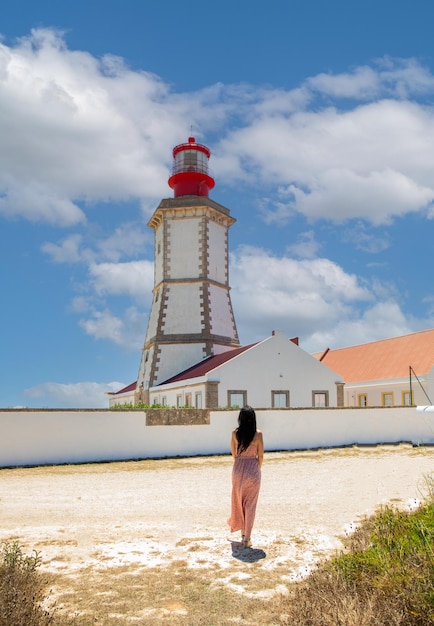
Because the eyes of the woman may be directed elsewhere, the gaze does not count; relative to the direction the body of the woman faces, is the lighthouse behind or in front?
in front

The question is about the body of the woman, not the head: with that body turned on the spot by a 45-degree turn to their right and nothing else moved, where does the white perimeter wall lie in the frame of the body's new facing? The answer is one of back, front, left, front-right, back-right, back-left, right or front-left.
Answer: front-left

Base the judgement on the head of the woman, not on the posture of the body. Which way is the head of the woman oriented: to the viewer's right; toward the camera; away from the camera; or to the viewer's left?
away from the camera

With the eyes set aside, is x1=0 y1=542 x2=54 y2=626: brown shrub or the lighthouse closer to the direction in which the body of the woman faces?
the lighthouse

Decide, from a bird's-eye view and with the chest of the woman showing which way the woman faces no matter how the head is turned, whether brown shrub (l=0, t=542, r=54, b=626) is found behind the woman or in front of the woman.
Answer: behind

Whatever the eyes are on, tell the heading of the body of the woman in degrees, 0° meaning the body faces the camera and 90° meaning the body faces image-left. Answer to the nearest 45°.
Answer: approximately 180°

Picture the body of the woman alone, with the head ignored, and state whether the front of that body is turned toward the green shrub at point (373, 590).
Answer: no

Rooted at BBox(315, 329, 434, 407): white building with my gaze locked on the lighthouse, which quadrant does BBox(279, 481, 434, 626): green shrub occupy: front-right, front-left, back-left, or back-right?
front-left

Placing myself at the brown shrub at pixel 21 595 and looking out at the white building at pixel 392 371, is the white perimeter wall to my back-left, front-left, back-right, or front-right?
front-left
